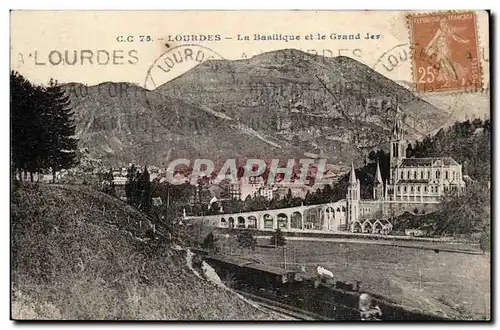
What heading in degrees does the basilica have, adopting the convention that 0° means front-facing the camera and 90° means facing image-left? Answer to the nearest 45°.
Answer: approximately 90°

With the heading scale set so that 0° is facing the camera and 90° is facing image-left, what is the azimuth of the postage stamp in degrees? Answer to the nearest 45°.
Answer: approximately 0°
